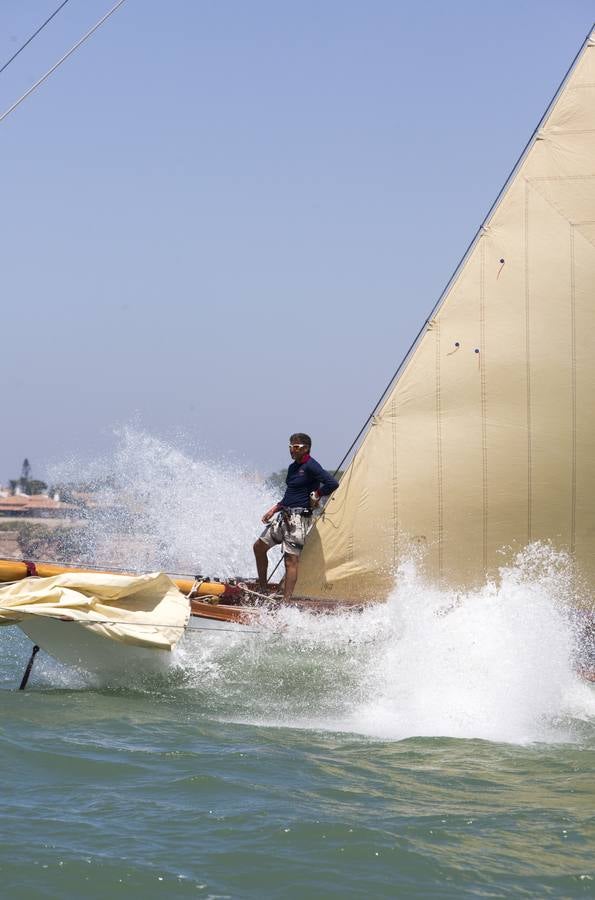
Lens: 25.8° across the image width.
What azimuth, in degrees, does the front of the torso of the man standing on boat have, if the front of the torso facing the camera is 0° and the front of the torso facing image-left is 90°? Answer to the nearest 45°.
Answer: approximately 45°

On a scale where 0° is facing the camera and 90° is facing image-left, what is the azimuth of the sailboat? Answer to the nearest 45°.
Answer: approximately 90°
